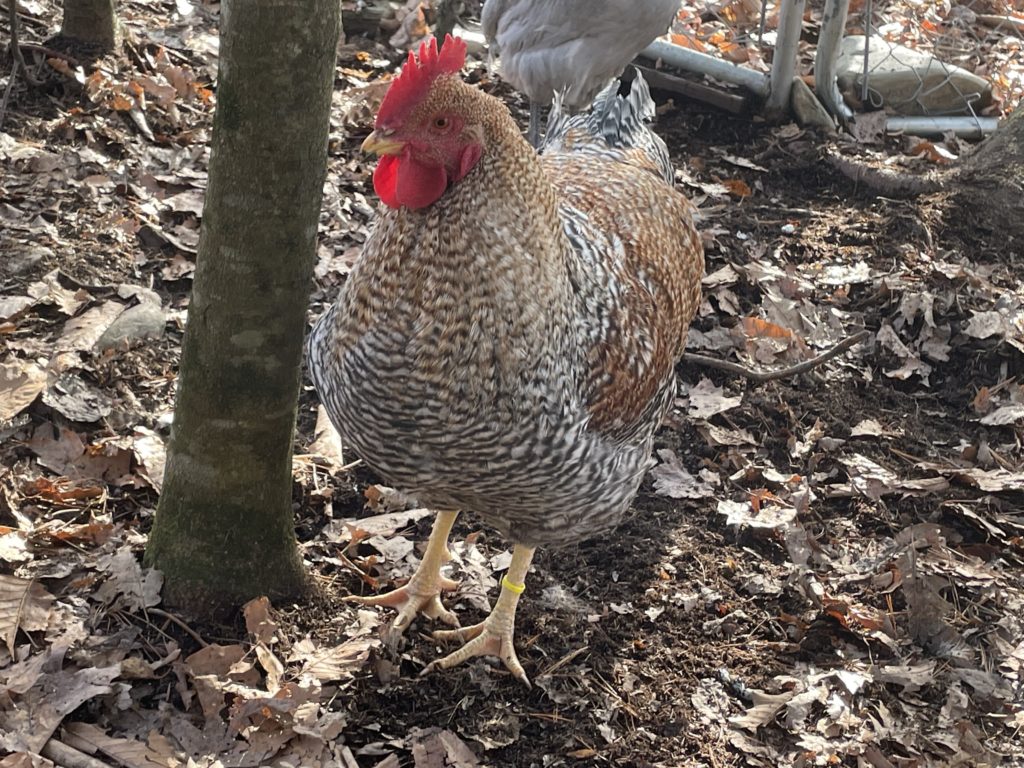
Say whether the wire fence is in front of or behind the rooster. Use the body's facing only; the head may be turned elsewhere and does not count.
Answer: behind

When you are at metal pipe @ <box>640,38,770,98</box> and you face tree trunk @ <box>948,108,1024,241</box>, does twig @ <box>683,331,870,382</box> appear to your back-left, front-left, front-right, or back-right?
front-right

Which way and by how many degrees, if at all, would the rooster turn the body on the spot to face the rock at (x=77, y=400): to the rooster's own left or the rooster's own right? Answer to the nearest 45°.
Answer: approximately 90° to the rooster's own right

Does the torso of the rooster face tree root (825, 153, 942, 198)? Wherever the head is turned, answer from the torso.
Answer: no

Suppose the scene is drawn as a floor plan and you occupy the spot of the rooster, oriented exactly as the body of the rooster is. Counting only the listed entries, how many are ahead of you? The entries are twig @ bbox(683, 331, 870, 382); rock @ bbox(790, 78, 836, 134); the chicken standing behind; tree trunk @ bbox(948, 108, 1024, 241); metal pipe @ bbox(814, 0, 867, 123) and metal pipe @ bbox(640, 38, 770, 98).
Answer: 0

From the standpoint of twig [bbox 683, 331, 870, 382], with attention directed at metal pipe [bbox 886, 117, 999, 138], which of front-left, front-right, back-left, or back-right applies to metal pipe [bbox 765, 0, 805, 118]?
front-left

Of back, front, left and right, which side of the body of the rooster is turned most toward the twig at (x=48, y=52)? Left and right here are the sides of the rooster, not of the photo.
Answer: right

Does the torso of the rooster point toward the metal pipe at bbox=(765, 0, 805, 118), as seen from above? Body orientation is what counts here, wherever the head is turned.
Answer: no

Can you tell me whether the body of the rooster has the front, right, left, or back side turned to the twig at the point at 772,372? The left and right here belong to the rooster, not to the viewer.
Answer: back

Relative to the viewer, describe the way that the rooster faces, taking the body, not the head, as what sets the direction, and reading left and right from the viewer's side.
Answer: facing the viewer and to the left of the viewer

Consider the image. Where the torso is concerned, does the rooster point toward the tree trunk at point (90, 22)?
no

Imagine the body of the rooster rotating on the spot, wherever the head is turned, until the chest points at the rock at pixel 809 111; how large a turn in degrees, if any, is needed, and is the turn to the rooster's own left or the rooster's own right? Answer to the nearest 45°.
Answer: approximately 135° to the rooster's own right

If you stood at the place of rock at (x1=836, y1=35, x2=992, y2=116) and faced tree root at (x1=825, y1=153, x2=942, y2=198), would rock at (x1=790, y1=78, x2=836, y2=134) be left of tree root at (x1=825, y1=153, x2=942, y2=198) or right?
right

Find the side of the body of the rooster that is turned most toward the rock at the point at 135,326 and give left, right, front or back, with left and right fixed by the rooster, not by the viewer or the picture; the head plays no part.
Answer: right
